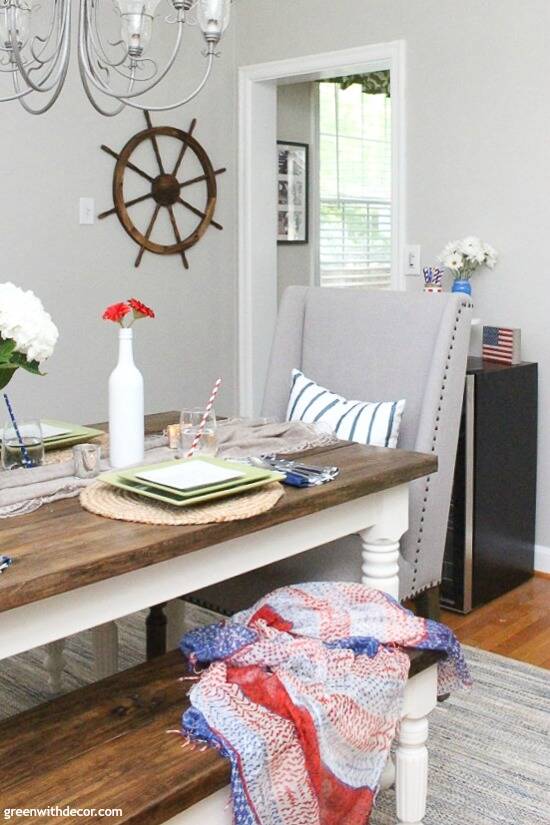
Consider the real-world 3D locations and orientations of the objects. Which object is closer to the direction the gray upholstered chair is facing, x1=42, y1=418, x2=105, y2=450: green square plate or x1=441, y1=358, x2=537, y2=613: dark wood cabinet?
the green square plate

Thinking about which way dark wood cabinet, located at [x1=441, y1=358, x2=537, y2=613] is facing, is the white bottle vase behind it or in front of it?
in front

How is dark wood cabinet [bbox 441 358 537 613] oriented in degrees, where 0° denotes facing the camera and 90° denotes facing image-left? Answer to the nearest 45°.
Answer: approximately 45°

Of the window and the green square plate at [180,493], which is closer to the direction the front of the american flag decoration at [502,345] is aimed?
the green square plate

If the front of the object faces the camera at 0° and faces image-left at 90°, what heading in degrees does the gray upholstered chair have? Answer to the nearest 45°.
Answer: approximately 45°

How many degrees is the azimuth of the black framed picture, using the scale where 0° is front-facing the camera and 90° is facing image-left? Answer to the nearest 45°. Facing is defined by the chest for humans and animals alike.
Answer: approximately 315°

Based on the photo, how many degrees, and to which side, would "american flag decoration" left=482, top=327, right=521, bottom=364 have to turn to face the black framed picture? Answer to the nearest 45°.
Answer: approximately 90° to its right
